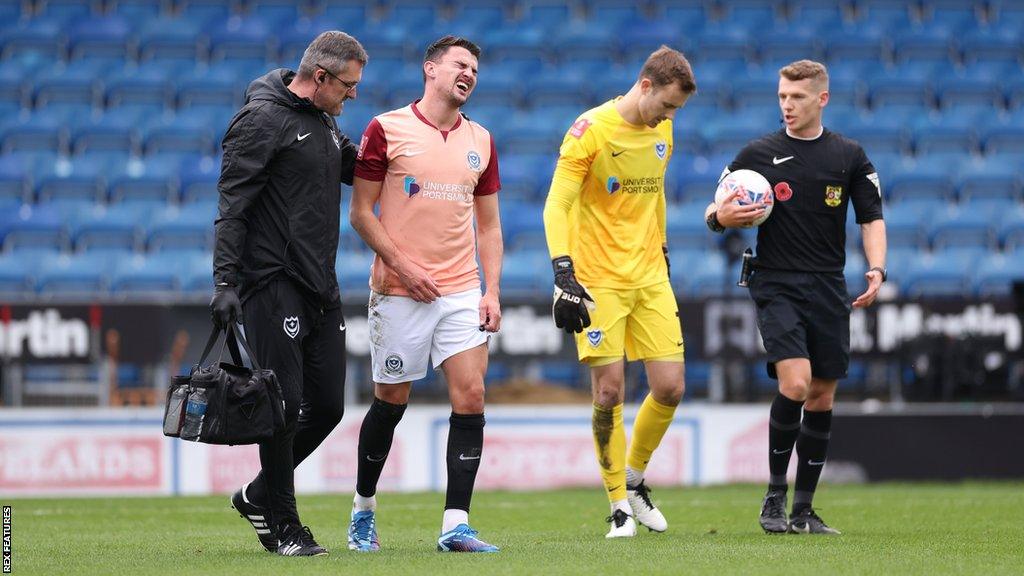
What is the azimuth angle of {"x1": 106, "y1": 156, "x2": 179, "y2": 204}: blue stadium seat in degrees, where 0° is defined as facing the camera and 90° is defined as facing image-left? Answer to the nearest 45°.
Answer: approximately 0°

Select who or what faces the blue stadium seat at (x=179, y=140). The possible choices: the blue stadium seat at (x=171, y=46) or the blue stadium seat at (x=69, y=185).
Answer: the blue stadium seat at (x=171, y=46)

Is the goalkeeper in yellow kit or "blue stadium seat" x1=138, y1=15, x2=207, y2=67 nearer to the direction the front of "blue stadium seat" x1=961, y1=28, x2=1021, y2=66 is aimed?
the goalkeeper in yellow kit

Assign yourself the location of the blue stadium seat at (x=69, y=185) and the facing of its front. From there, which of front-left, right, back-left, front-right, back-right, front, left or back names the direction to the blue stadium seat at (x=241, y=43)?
back-left

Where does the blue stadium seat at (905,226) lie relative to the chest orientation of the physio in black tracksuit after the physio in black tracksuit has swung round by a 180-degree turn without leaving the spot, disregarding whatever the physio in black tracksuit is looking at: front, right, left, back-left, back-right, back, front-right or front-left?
right

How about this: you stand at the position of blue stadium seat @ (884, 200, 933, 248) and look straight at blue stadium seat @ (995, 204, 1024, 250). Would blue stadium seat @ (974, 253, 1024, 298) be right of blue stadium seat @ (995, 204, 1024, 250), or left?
right

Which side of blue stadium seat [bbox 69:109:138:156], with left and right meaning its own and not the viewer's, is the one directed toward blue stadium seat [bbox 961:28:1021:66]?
left

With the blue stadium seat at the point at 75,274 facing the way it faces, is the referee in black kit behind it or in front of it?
in front

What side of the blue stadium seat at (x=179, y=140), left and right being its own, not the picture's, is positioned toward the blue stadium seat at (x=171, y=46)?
back

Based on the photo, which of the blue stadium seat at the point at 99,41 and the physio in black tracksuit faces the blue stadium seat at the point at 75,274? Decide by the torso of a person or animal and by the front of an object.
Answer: the blue stadium seat at the point at 99,41
